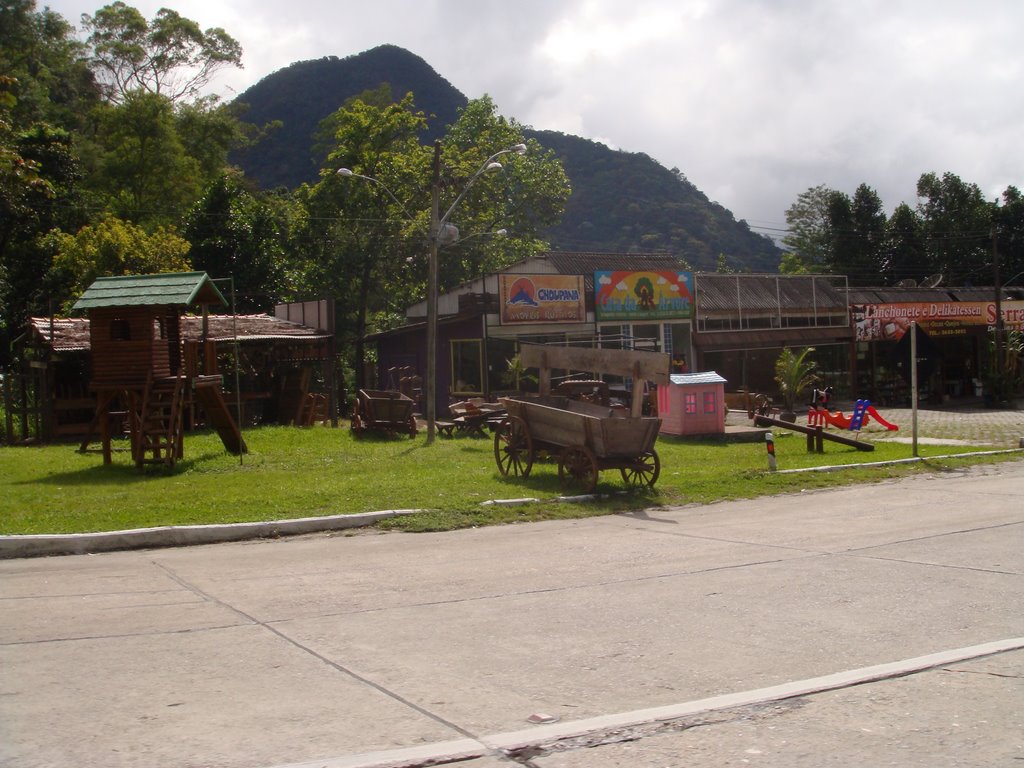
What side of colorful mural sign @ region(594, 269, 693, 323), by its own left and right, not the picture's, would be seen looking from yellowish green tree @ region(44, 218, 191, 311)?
right

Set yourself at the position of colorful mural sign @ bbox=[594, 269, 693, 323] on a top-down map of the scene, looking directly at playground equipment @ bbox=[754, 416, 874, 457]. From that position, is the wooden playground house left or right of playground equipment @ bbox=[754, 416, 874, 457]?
right

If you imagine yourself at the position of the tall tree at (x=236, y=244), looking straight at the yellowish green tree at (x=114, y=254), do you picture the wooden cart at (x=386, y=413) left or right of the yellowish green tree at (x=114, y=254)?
left

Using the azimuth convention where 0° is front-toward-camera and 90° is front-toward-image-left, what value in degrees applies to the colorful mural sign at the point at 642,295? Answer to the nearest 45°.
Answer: approximately 0°

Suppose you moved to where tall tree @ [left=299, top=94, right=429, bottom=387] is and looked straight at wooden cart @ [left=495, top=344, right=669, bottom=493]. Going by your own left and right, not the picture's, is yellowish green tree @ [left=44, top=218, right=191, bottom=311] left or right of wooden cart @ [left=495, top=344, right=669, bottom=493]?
right

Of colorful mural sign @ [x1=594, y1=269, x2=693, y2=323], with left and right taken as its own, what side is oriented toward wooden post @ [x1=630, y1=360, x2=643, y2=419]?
front

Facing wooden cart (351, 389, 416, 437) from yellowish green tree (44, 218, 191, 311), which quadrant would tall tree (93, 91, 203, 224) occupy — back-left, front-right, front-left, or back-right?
back-left

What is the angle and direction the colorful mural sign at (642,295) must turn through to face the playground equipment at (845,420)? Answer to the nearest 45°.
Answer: approximately 45° to its left

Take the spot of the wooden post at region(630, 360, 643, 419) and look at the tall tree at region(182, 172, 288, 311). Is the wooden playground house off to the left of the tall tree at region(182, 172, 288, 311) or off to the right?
left

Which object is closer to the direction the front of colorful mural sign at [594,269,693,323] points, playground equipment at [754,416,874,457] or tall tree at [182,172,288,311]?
the playground equipment

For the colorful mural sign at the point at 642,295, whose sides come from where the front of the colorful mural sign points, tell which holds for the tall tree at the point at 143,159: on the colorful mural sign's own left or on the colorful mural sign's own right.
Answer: on the colorful mural sign's own right

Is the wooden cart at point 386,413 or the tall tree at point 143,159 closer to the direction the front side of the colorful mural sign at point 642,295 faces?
the wooden cart

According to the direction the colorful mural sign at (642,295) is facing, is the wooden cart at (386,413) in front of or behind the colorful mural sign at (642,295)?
in front

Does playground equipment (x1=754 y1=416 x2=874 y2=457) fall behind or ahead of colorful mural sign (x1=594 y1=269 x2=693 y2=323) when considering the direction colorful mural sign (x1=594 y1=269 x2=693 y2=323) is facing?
ahead
